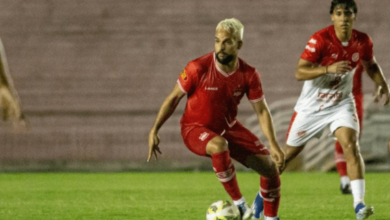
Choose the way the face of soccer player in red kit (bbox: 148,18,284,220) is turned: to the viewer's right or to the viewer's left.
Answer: to the viewer's left

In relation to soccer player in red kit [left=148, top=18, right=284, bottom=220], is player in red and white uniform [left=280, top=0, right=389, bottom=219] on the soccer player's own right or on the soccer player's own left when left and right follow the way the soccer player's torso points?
on the soccer player's own left

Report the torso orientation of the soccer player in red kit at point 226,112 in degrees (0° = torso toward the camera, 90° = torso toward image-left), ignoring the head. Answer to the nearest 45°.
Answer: approximately 0°
